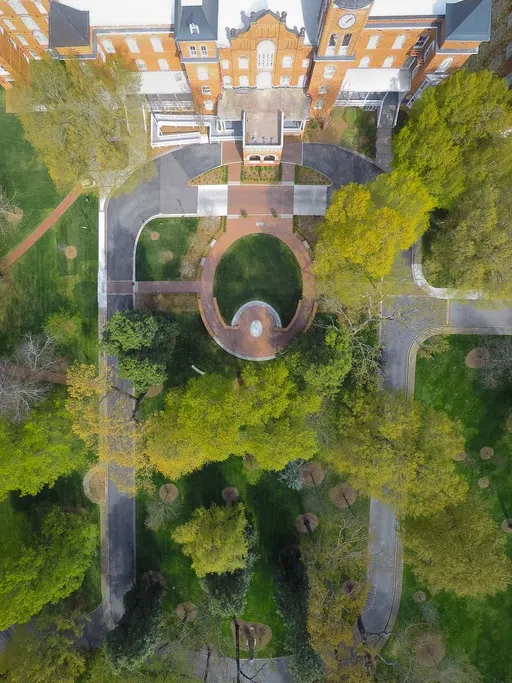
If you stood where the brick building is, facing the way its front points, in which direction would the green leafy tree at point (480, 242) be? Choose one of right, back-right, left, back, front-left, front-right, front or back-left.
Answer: left

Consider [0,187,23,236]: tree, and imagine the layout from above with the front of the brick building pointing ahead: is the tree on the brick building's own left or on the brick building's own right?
on the brick building's own right

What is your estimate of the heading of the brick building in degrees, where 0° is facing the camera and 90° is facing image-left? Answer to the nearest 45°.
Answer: approximately 0°
